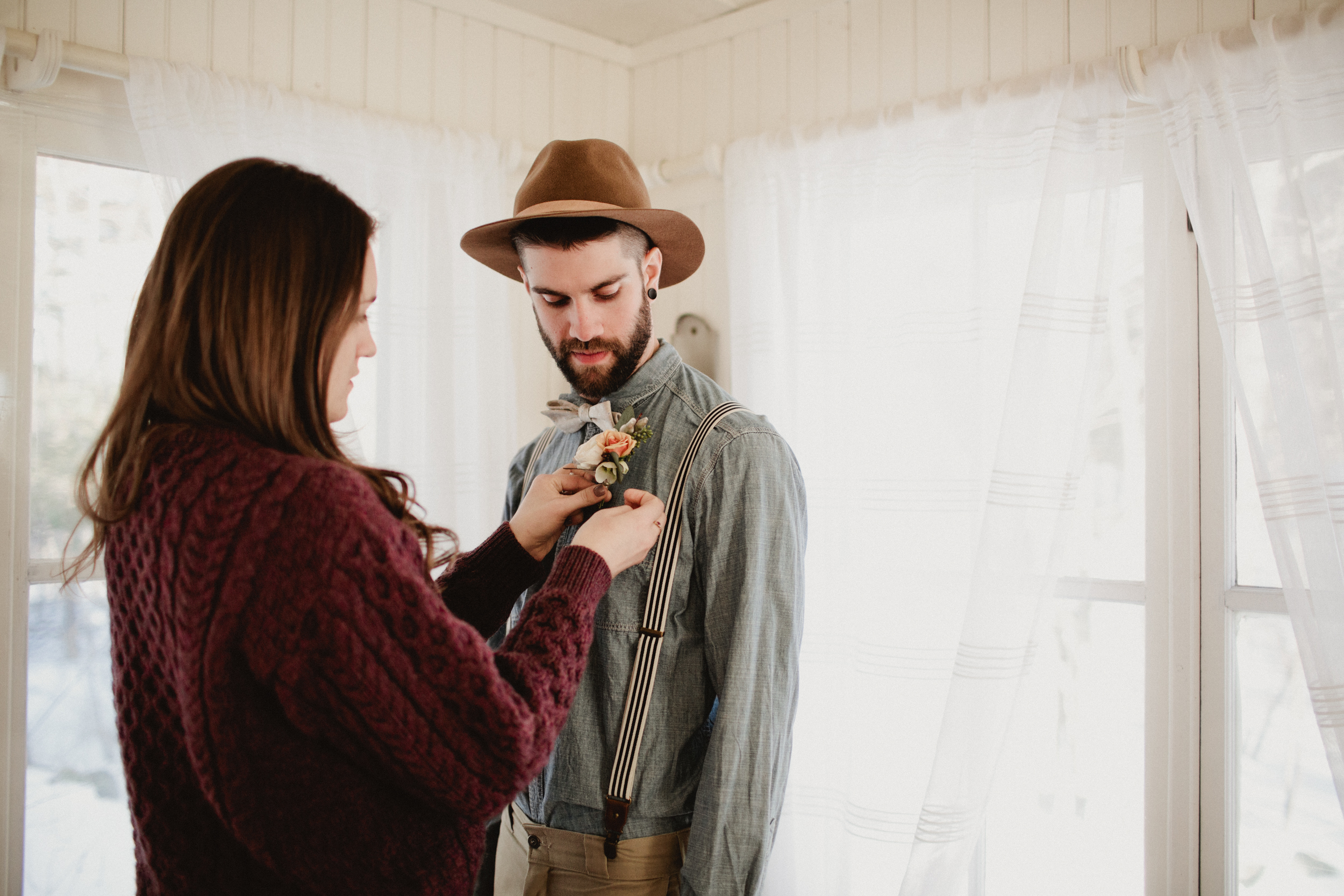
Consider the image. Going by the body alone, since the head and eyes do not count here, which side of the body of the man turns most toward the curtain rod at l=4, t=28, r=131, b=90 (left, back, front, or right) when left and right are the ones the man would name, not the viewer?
right

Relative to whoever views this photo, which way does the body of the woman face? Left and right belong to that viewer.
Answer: facing away from the viewer and to the right of the viewer

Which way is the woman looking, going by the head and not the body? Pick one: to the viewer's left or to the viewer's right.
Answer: to the viewer's right

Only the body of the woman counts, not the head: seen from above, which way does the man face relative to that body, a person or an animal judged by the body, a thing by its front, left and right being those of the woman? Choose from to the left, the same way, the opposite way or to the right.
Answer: the opposite way

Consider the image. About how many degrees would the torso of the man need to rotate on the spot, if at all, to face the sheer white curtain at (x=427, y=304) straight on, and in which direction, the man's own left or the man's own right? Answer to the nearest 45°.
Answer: approximately 90° to the man's own right

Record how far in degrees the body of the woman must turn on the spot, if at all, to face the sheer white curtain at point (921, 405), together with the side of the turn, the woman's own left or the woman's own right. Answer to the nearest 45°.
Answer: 0° — they already face it

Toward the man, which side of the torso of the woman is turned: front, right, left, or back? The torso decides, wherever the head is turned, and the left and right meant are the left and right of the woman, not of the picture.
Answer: front

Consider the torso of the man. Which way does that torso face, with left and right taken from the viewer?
facing the viewer and to the left of the viewer

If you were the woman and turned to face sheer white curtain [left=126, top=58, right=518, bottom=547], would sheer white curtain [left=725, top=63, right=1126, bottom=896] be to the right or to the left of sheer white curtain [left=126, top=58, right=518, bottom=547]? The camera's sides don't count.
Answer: right

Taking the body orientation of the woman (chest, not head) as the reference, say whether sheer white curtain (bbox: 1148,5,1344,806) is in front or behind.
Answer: in front

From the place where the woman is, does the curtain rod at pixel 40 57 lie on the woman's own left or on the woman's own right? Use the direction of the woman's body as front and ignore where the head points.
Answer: on the woman's own left
